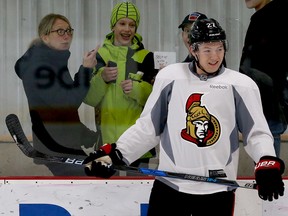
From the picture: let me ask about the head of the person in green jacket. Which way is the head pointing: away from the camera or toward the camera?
toward the camera

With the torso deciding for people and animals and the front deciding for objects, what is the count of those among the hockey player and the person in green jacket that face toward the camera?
2

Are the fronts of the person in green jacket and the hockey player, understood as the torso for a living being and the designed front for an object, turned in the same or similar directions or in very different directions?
same or similar directions

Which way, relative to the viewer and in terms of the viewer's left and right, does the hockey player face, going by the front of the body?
facing the viewer

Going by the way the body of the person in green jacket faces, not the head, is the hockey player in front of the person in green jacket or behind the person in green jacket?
in front

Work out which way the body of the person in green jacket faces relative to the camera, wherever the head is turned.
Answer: toward the camera
